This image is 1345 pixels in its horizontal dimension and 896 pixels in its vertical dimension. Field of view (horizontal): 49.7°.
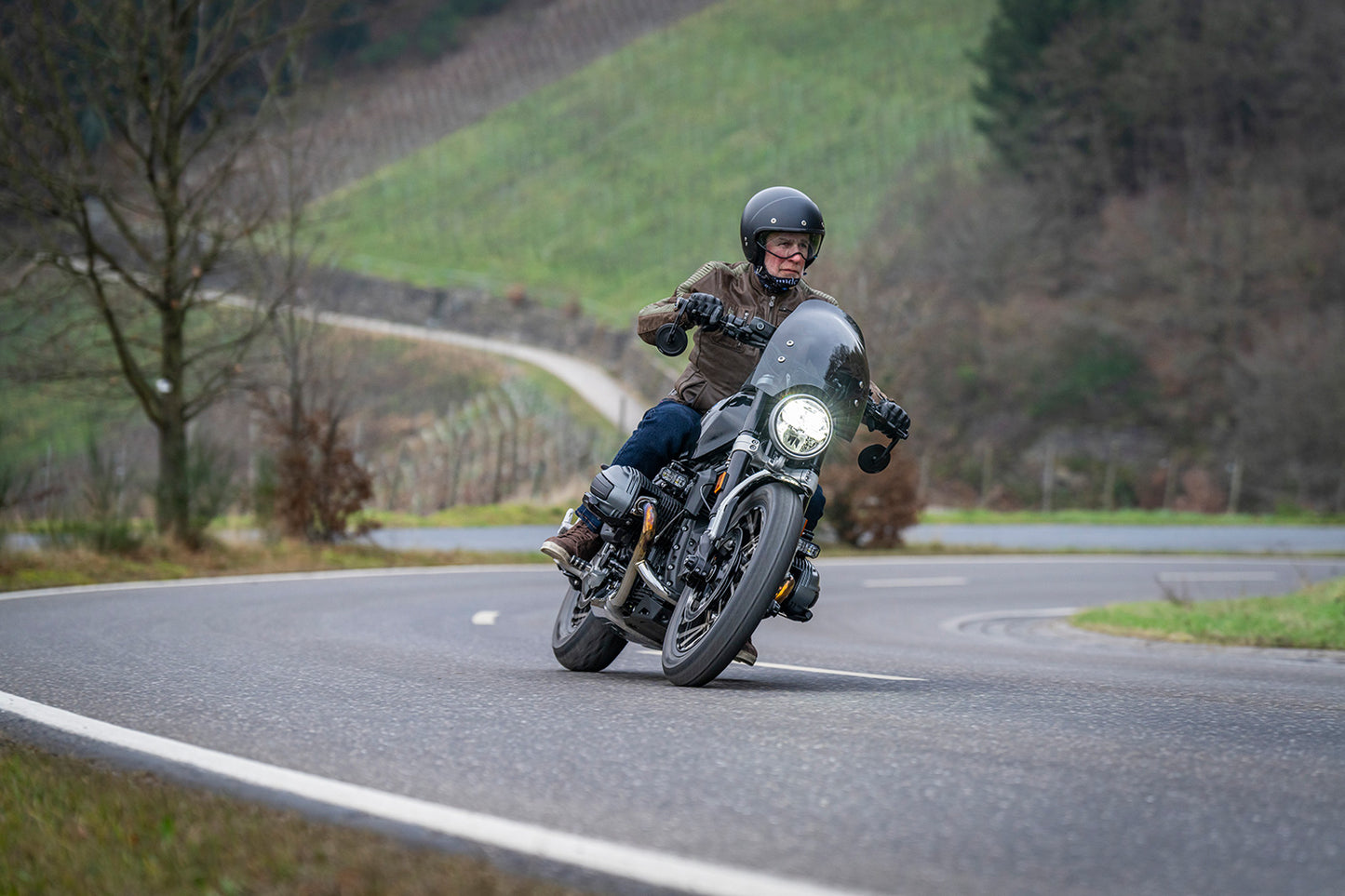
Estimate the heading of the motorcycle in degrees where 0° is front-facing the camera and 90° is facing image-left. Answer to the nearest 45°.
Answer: approximately 315°

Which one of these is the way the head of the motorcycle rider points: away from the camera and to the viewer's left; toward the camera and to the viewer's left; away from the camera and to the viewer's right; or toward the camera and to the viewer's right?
toward the camera and to the viewer's right

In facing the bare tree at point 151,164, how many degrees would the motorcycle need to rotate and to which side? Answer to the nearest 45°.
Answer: approximately 180°
